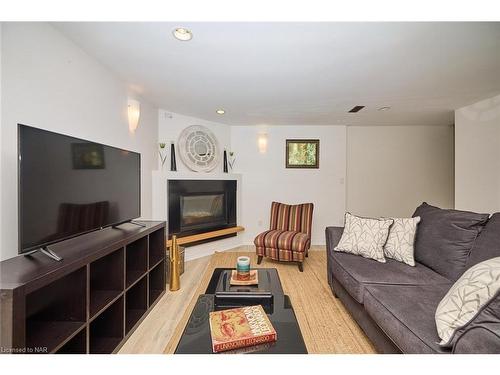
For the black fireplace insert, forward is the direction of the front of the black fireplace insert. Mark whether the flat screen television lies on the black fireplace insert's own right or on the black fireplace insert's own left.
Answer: on the black fireplace insert's own right

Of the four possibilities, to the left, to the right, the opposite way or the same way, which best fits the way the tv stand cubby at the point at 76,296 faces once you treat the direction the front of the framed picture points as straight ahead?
to the left

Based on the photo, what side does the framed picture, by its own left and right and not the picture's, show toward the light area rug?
front

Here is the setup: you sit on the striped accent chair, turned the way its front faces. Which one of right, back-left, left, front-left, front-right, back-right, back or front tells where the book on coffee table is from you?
front-left

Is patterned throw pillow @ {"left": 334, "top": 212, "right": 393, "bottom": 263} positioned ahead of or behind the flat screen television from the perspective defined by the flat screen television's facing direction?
ahead

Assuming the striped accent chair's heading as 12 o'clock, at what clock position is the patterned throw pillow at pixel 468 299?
The patterned throw pillow is roughly at 10 o'clock from the striped accent chair.

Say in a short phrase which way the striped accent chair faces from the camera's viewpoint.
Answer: facing the viewer and to the left of the viewer

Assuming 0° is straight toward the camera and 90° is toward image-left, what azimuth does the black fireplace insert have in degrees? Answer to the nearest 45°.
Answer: approximately 315°

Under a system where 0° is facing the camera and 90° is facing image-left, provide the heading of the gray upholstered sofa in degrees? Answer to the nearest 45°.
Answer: approximately 45°

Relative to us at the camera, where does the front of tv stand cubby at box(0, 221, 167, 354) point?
facing the viewer and to the right of the viewer

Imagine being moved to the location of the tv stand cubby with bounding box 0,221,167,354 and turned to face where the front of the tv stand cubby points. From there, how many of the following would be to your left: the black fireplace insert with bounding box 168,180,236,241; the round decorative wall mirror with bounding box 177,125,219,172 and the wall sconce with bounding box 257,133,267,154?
3

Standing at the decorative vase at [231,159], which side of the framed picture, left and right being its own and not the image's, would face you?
right
